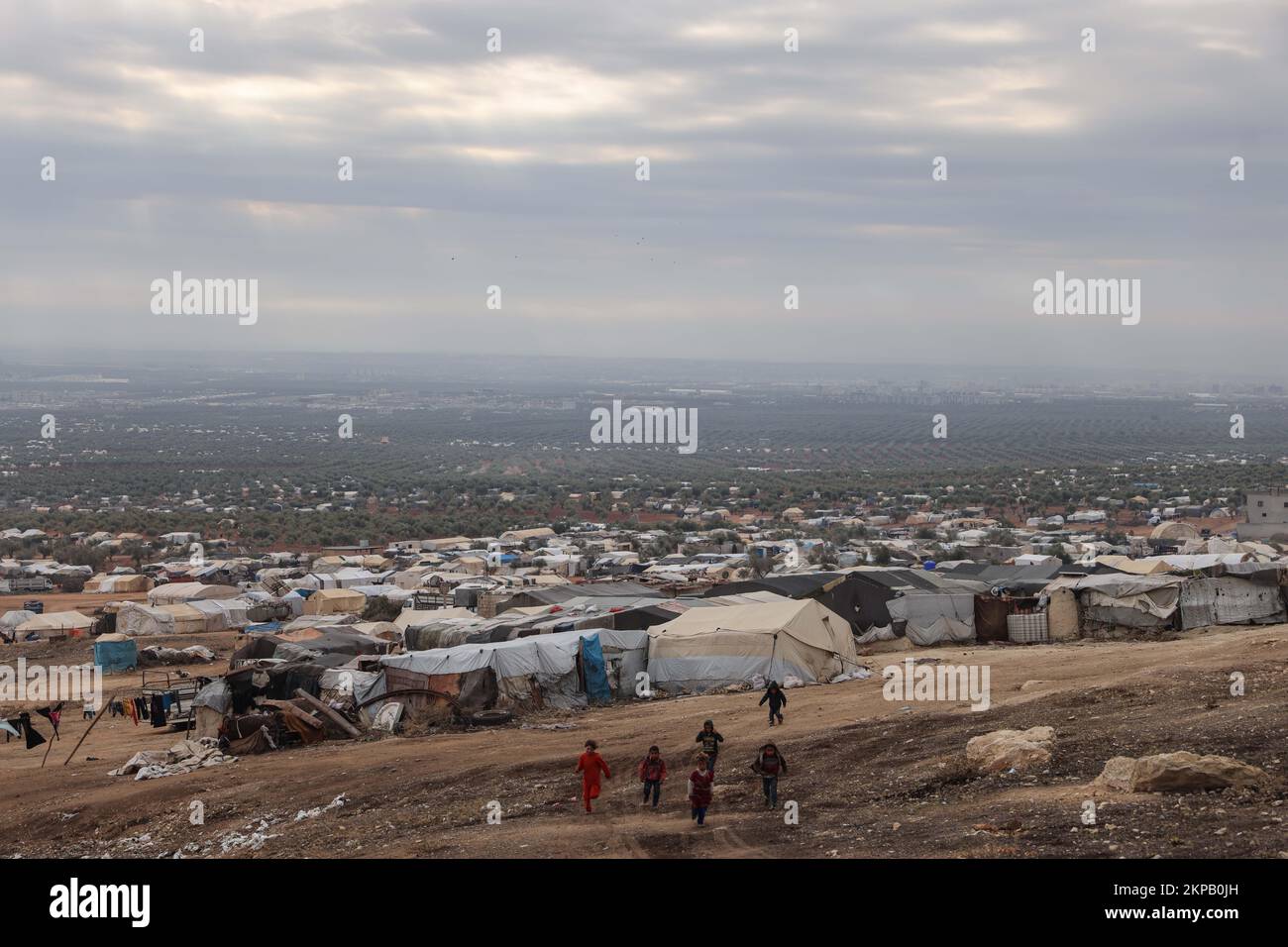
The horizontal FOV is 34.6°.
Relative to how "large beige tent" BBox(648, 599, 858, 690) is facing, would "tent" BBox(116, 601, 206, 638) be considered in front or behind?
behind

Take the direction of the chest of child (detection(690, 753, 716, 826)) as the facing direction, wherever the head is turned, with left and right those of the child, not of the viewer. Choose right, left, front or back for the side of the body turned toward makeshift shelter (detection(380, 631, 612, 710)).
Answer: back

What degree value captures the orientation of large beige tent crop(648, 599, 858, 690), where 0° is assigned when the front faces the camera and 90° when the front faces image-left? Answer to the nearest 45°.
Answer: approximately 315°

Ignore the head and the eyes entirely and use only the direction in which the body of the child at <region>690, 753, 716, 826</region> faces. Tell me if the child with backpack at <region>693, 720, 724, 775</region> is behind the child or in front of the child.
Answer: behind

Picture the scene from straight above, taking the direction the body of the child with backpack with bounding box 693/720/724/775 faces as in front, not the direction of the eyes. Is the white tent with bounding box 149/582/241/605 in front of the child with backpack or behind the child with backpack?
behind

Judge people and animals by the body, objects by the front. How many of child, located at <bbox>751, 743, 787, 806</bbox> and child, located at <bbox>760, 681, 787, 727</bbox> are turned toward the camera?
2

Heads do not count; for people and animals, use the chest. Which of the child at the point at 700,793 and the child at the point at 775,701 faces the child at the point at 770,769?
the child at the point at 775,701

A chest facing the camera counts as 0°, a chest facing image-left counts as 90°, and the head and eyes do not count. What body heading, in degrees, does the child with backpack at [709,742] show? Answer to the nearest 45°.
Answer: approximately 0°

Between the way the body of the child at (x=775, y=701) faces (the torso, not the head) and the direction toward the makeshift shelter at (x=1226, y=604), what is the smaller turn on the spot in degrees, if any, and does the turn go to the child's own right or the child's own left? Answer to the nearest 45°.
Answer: approximately 135° to the child's own left

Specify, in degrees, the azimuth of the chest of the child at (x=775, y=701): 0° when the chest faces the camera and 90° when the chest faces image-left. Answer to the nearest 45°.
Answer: approximately 0°

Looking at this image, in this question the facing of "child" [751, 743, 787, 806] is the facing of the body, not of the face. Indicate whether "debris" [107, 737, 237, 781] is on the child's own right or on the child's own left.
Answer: on the child's own right
